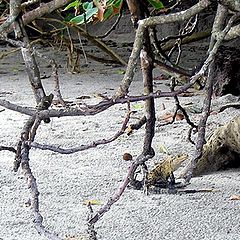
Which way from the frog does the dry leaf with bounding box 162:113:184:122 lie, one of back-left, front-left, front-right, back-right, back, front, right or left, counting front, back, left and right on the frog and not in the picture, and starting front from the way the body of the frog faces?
left

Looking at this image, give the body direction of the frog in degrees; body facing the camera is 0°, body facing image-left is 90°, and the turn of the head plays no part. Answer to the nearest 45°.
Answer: approximately 270°

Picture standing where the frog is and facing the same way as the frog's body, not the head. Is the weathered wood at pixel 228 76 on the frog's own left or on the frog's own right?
on the frog's own left
